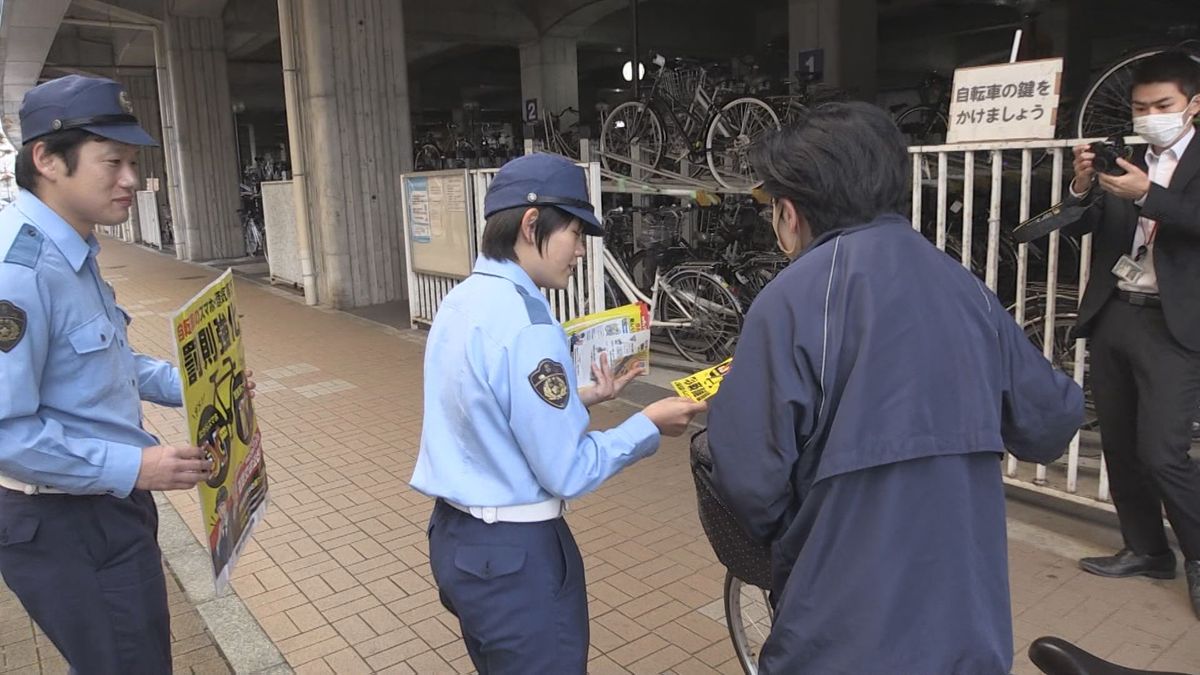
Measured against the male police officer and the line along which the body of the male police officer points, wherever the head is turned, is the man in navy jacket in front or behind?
in front

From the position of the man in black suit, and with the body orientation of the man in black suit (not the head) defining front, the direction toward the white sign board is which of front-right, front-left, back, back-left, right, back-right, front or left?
right

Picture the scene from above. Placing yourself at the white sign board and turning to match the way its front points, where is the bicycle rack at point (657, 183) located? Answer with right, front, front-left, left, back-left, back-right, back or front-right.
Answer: back-right

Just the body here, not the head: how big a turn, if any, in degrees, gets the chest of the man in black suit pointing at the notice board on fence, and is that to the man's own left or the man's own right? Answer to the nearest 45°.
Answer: approximately 90° to the man's own right

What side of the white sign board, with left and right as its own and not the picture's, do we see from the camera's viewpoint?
front

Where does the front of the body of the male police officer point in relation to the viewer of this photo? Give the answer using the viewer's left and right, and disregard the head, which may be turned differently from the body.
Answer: facing the viewer and to the right of the viewer

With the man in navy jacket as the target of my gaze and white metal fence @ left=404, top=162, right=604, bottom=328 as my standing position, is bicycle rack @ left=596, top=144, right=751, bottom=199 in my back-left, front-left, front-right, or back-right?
back-left

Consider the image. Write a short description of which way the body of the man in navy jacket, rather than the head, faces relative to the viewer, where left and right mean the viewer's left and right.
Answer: facing away from the viewer and to the left of the viewer

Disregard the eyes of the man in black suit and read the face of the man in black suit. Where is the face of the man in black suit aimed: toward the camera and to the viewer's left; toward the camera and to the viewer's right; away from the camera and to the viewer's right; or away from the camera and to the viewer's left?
toward the camera and to the viewer's left

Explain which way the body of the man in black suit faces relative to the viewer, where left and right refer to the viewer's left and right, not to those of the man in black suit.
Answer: facing the viewer and to the left of the viewer

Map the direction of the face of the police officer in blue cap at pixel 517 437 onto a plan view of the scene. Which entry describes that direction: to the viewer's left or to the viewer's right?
to the viewer's right

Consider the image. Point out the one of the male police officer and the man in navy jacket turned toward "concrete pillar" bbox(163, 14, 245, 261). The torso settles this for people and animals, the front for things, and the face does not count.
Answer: the man in navy jacket

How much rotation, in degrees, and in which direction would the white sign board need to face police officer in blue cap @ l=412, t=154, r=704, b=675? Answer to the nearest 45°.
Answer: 0° — it already faces them

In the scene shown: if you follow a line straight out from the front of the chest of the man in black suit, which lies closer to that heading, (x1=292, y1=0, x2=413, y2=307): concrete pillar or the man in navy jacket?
the man in navy jacket

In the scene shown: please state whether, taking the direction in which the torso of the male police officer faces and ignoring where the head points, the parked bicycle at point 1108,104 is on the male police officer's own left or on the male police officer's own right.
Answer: on the male police officer's own left

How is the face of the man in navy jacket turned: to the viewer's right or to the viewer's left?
to the viewer's left

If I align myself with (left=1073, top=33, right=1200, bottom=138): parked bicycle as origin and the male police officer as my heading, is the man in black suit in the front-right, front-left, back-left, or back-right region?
front-left

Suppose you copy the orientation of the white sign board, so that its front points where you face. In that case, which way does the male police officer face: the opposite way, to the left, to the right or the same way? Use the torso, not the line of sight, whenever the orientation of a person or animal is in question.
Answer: to the left
